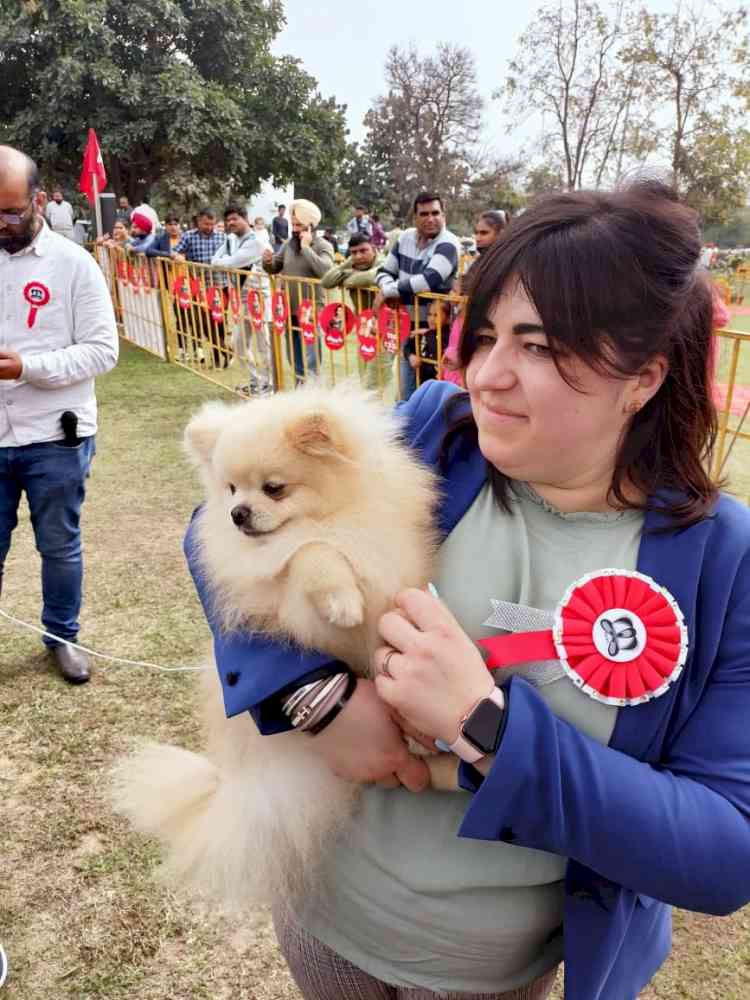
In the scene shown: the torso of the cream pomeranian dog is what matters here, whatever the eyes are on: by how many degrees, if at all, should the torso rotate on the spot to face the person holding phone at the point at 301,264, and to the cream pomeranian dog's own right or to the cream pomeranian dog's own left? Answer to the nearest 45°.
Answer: approximately 135° to the cream pomeranian dog's own right

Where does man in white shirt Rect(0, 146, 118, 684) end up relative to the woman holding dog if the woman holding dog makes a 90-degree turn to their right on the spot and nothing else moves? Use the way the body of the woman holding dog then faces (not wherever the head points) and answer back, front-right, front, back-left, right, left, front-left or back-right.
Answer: front

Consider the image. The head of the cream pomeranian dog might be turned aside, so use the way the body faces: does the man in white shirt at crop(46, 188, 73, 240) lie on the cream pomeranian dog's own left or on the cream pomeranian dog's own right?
on the cream pomeranian dog's own right

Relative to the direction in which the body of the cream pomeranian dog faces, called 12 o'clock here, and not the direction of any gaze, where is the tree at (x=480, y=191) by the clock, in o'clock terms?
The tree is roughly at 5 o'clock from the cream pomeranian dog.

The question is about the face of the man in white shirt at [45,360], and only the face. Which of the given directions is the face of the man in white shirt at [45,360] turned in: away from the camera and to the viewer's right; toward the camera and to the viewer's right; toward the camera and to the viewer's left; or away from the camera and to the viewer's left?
toward the camera and to the viewer's left

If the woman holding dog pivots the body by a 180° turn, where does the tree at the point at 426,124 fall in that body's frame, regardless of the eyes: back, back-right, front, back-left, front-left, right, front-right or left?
front-left

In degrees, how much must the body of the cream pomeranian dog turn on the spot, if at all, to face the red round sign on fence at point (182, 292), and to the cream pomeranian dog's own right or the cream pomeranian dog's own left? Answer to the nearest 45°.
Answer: approximately 135° to the cream pomeranian dog's own right

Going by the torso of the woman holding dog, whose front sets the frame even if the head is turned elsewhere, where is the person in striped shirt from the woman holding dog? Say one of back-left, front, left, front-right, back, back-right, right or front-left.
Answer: back-right

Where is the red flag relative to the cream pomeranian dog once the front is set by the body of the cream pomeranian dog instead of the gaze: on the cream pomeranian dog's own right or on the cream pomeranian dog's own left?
on the cream pomeranian dog's own right

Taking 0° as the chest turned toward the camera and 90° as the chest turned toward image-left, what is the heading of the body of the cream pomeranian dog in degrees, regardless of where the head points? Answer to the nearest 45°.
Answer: approximately 45°

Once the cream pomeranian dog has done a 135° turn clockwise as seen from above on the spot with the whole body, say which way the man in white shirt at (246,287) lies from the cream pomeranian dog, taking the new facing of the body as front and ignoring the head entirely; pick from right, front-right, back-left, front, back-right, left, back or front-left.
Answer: front

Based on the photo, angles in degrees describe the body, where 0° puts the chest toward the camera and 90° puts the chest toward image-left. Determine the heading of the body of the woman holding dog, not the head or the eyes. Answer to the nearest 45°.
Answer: approximately 45°
